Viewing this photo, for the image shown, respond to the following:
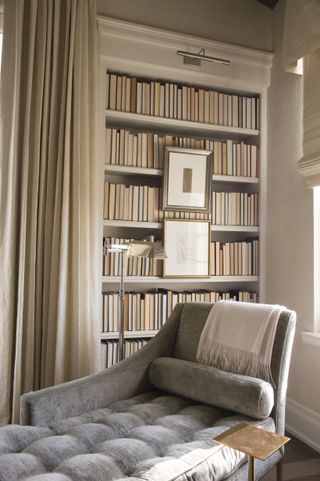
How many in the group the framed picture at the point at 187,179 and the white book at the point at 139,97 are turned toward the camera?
2

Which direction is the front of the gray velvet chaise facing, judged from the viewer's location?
facing the viewer and to the left of the viewer

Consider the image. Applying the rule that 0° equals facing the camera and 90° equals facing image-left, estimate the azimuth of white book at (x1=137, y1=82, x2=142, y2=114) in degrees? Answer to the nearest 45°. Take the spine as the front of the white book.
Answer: approximately 0°

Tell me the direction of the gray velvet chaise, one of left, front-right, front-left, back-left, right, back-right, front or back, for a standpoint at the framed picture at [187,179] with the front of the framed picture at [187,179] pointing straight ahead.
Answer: front

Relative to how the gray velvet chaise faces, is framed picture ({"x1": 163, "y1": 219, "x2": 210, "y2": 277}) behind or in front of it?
behind

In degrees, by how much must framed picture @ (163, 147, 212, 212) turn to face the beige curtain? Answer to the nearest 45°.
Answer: approximately 45° to its right

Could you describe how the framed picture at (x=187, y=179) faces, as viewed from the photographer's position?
facing the viewer
